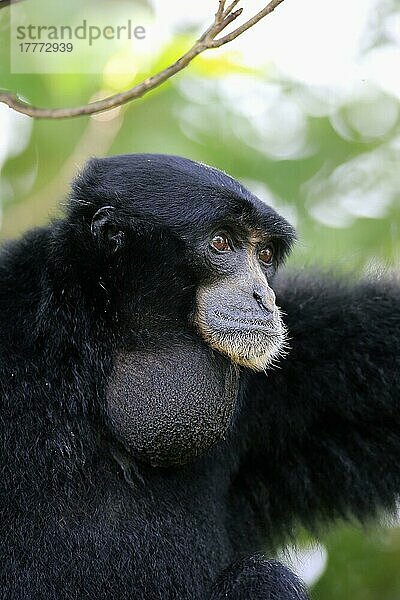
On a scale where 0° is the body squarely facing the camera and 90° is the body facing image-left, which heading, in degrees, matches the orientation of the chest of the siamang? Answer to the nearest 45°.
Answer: approximately 315°
